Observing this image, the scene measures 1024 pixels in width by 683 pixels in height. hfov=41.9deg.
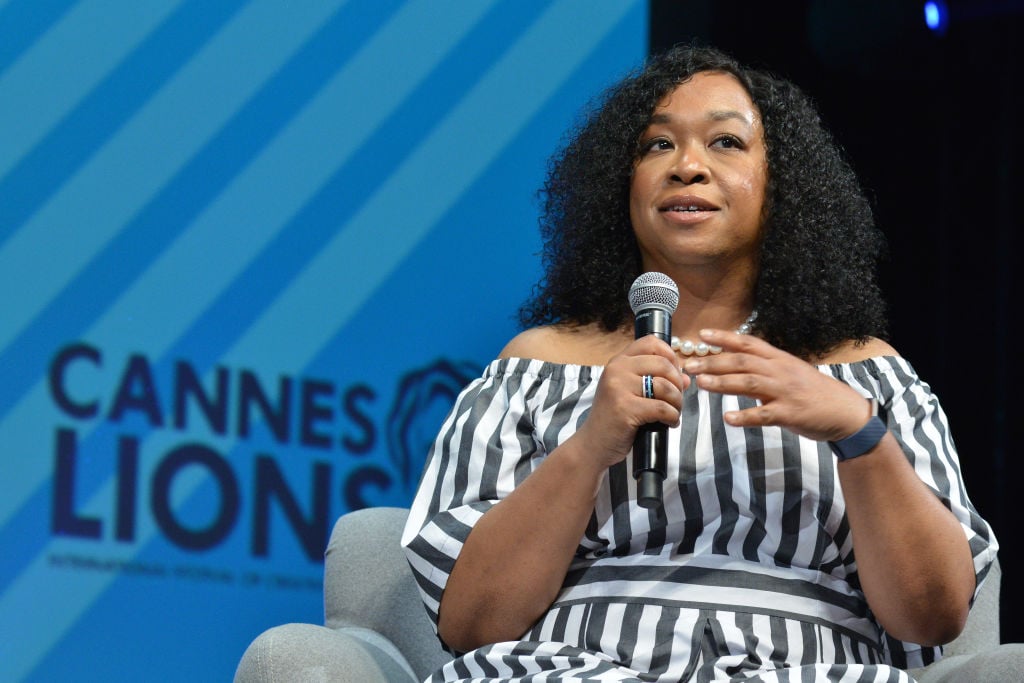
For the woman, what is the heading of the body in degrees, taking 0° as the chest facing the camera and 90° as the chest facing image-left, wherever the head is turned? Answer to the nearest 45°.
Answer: approximately 0°
